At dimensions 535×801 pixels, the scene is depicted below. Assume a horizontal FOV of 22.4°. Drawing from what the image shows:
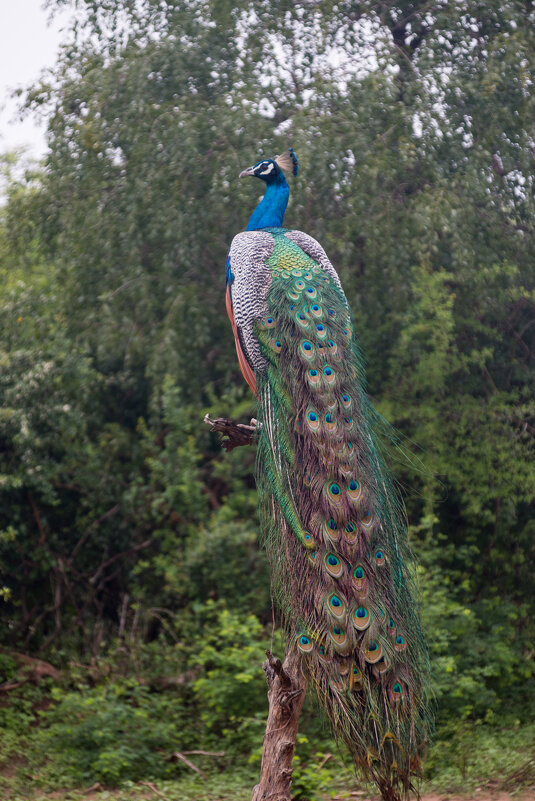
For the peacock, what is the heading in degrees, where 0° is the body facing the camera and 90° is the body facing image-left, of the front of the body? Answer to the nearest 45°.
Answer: approximately 135°
